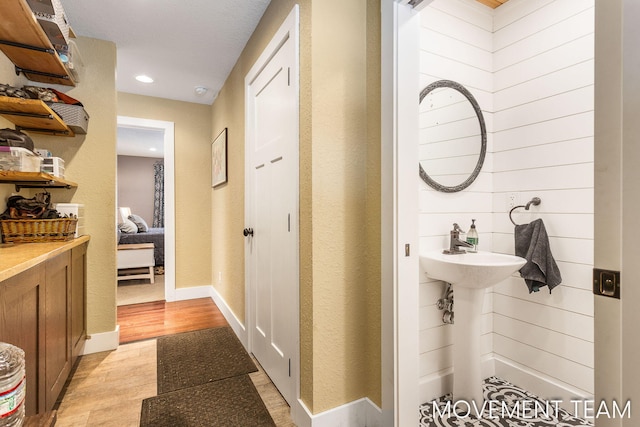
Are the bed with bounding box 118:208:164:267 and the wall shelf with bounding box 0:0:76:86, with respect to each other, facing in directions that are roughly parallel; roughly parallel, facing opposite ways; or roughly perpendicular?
roughly perpendicular

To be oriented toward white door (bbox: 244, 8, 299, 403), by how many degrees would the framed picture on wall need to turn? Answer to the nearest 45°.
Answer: approximately 90° to its left

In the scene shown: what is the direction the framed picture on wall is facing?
to the viewer's left

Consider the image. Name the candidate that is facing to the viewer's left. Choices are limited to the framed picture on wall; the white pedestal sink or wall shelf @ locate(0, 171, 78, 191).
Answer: the framed picture on wall

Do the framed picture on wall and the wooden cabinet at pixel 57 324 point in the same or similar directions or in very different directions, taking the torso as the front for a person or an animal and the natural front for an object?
very different directions

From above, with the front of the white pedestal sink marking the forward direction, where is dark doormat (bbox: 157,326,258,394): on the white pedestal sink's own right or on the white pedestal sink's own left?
on the white pedestal sink's own right

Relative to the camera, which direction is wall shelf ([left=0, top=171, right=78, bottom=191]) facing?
to the viewer's right

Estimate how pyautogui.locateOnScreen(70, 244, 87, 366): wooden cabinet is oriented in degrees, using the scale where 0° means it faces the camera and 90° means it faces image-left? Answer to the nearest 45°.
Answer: approximately 270°

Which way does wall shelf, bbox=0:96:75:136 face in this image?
to the viewer's right
